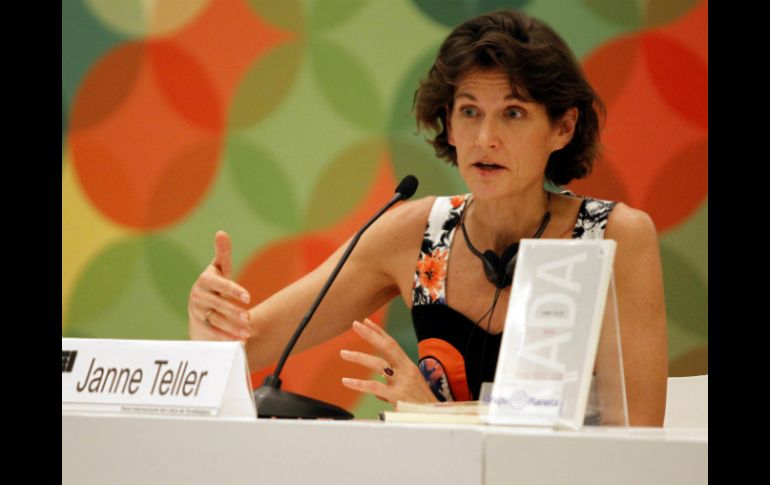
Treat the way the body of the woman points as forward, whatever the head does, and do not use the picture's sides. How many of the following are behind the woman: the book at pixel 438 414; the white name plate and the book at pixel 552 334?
0

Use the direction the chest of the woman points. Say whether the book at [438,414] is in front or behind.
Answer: in front

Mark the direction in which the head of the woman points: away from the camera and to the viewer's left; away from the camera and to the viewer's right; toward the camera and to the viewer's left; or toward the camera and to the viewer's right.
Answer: toward the camera and to the viewer's left

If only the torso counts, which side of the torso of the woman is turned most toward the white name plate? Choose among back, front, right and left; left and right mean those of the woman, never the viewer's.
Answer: front

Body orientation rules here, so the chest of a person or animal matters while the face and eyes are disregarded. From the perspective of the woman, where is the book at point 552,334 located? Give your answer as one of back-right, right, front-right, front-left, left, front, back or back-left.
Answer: front-left

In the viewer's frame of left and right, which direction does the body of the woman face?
facing the viewer and to the left of the viewer
